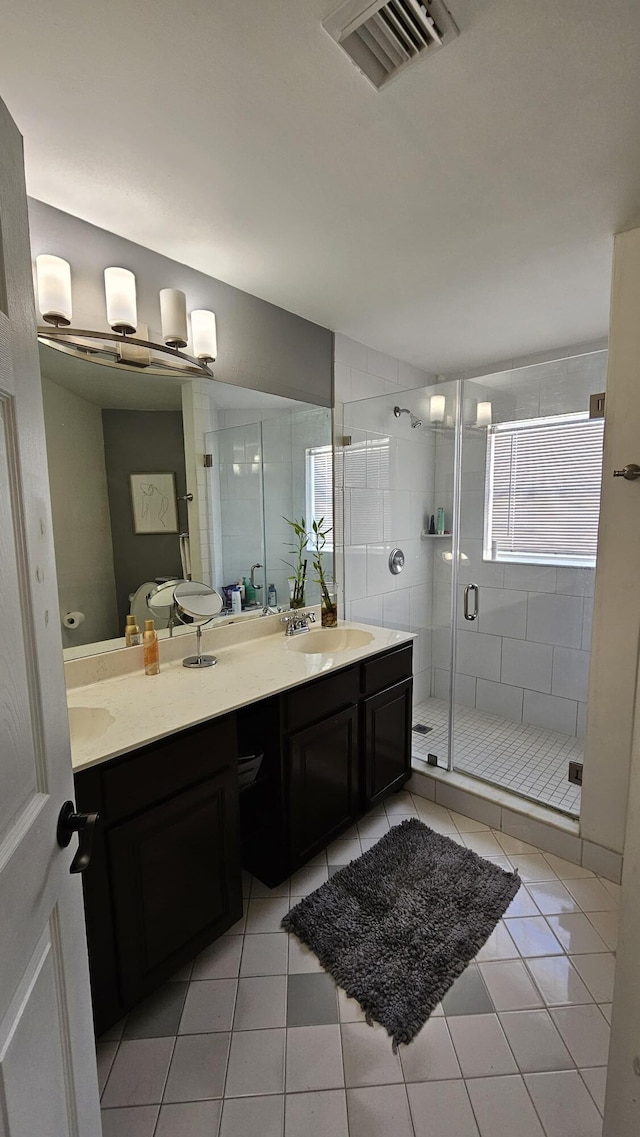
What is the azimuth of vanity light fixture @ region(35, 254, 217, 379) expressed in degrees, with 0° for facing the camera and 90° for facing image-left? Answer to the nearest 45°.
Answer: approximately 315°

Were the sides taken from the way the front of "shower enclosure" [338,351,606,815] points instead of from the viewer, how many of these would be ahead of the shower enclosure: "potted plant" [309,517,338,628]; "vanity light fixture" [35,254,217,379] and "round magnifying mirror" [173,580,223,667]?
3

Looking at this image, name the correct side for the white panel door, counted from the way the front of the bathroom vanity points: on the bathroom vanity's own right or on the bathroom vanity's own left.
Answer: on the bathroom vanity's own right

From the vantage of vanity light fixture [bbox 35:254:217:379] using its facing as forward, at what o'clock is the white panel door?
The white panel door is roughly at 2 o'clock from the vanity light fixture.

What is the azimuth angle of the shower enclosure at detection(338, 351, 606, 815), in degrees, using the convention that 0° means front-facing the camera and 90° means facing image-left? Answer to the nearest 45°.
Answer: approximately 45°

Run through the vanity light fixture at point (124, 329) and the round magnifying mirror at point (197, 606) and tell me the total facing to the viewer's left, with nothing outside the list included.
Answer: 0

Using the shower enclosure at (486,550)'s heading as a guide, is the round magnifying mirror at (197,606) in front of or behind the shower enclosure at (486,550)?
in front

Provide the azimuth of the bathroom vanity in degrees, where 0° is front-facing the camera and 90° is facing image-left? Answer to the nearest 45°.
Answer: approximately 315°

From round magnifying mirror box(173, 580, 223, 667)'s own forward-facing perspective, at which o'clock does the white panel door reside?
The white panel door is roughly at 2 o'clock from the round magnifying mirror.
